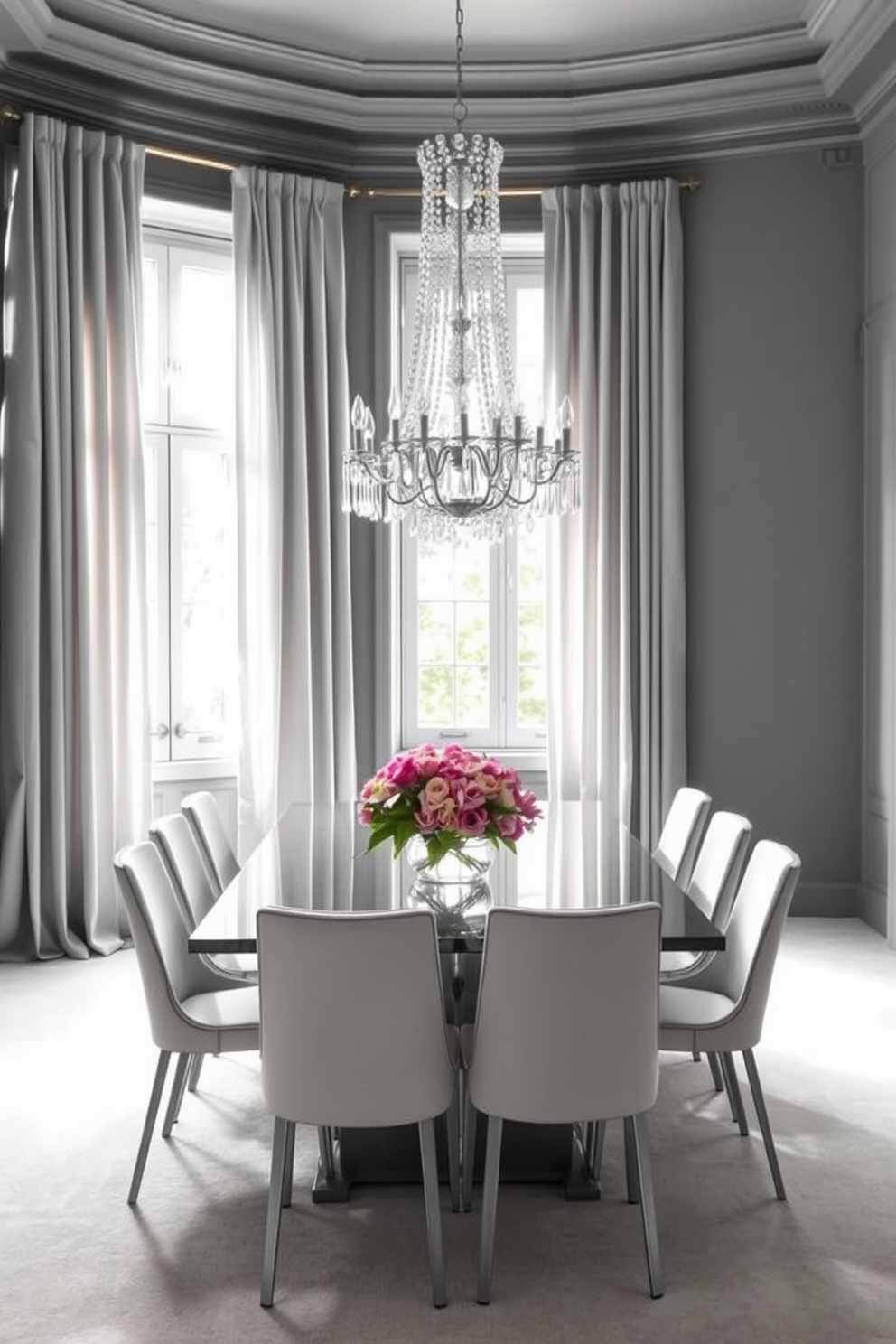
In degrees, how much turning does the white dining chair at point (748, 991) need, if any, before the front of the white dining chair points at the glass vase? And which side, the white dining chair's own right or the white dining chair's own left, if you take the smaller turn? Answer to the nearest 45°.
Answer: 0° — it already faces it

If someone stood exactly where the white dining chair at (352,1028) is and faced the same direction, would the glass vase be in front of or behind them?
in front

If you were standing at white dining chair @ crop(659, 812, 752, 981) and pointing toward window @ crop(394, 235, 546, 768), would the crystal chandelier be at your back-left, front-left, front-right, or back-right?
front-left

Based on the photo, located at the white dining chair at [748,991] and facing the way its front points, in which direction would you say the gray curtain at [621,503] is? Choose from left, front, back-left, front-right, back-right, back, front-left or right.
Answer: right

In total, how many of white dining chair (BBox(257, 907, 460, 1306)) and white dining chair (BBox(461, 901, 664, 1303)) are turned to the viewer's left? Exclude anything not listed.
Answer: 0

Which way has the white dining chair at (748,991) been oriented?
to the viewer's left

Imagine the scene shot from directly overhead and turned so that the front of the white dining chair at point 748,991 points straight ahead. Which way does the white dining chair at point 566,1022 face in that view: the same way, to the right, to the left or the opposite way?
to the right

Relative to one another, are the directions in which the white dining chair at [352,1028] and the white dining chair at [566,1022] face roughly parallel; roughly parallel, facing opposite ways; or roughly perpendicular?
roughly parallel

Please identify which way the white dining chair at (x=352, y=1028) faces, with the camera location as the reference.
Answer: facing away from the viewer

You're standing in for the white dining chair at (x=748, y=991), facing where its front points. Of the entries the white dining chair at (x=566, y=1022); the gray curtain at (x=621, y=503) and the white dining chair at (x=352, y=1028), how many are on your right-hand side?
1

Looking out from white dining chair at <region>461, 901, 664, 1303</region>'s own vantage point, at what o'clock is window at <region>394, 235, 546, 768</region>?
The window is roughly at 12 o'clock from the white dining chair.

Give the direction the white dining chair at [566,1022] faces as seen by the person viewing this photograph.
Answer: facing away from the viewer
